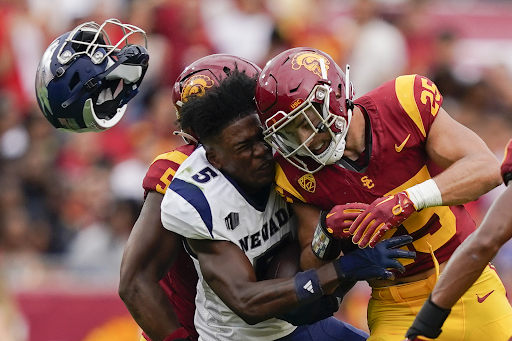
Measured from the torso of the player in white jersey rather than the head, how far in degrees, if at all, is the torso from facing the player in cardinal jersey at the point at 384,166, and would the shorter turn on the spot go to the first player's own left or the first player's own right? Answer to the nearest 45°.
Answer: approximately 45° to the first player's own left

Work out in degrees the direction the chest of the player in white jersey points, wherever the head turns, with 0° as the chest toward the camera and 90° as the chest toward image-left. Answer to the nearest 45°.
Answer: approximately 315°

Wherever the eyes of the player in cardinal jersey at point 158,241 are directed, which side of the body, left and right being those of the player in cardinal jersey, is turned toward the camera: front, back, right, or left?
right

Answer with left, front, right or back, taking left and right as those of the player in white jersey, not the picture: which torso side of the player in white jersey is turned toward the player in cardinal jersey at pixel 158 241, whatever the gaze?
back

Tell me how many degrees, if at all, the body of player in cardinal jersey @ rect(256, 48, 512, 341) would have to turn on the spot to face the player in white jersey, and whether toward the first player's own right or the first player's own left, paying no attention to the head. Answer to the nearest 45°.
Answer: approximately 45° to the first player's own right

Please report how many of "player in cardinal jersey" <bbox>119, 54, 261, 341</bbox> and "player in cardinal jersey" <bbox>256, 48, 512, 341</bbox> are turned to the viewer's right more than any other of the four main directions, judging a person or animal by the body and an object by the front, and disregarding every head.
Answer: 1
